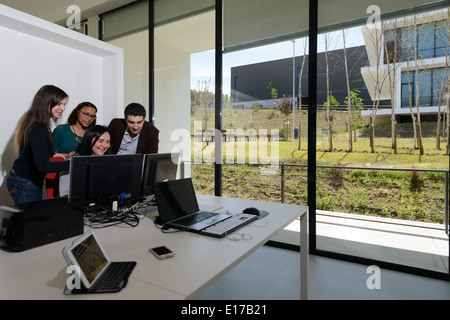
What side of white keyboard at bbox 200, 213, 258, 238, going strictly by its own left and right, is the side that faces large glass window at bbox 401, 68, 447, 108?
left

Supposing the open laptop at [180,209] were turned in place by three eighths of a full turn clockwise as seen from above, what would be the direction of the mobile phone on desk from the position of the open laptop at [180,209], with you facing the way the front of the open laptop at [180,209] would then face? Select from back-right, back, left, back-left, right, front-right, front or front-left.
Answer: left

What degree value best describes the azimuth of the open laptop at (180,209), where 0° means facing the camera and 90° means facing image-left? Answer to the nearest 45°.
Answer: approximately 315°

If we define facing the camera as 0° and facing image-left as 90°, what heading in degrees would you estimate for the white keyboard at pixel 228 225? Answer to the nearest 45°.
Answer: approximately 315°

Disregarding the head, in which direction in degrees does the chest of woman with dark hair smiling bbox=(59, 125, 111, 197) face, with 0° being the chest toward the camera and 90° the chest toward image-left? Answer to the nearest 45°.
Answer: approximately 315°

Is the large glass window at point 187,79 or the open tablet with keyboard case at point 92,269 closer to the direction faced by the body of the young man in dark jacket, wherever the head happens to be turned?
the open tablet with keyboard case

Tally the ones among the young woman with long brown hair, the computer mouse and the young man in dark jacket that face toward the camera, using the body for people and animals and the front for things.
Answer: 1

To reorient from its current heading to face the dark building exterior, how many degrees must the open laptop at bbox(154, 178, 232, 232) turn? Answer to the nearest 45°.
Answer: approximately 90° to its left

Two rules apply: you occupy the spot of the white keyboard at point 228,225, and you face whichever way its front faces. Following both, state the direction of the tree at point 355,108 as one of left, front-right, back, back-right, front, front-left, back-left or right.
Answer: left

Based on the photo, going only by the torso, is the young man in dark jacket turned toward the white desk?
yes

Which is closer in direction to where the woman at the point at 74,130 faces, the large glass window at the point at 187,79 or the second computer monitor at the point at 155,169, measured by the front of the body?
the second computer monitor

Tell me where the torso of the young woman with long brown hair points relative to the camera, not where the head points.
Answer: to the viewer's right
